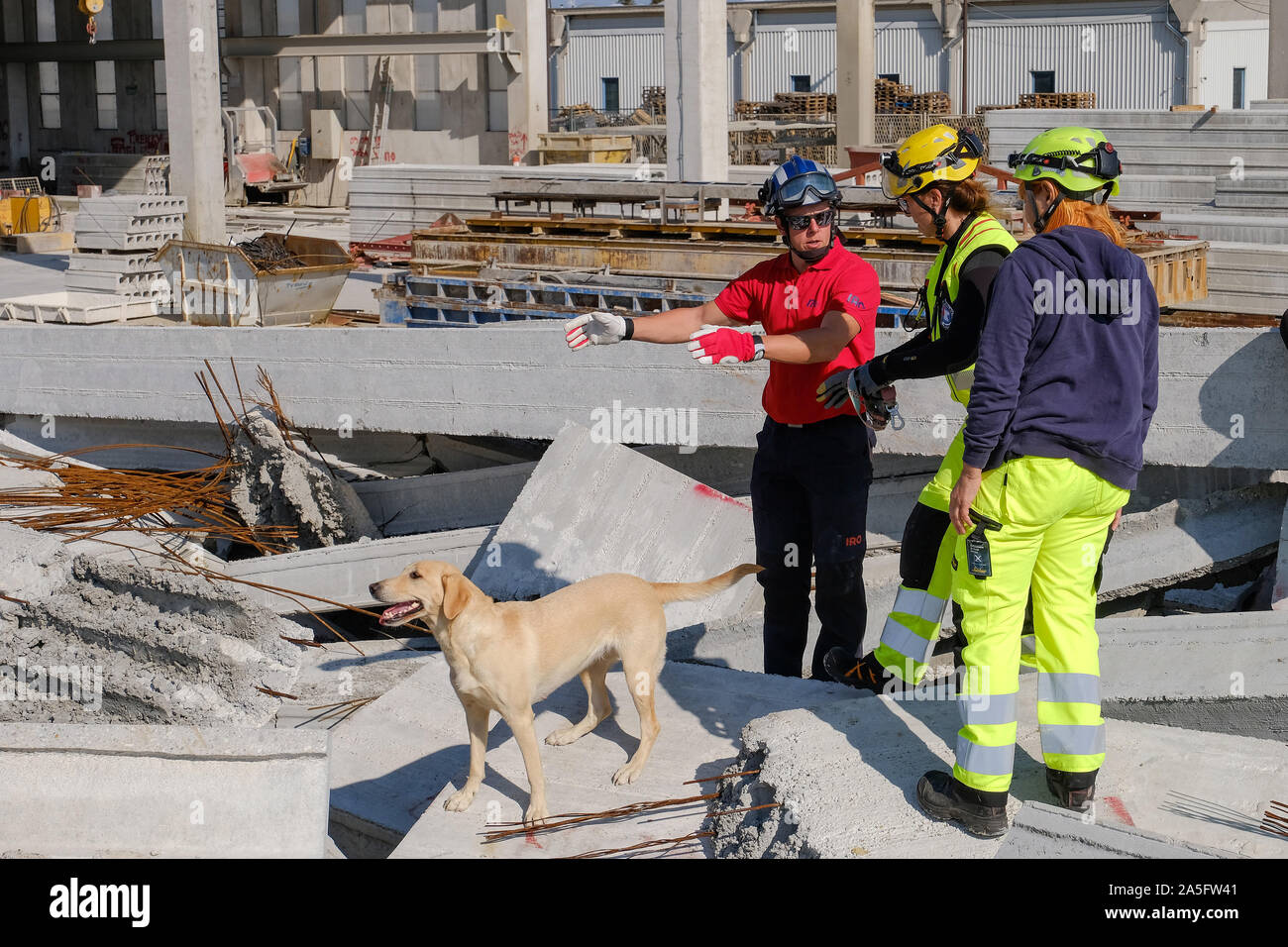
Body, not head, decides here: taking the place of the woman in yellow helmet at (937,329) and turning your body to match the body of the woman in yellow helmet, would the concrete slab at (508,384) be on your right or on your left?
on your right

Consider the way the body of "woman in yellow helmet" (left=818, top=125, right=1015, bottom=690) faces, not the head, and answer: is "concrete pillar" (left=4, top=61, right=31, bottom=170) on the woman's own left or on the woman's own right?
on the woman's own right

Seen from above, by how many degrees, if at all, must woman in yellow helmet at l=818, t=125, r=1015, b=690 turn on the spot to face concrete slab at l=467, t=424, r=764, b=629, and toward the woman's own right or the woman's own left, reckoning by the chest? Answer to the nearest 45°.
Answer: approximately 45° to the woman's own right

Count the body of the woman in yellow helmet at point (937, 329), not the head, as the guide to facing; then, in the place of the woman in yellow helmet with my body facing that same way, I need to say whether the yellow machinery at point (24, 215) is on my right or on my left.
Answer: on my right

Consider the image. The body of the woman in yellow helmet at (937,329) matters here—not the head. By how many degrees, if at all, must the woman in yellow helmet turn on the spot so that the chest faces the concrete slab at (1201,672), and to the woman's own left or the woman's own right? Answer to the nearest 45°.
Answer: approximately 135° to the woman's own right

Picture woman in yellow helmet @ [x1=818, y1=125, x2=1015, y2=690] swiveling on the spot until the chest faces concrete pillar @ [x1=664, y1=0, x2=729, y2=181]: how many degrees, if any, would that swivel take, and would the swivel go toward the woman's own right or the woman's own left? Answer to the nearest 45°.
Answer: approximately 90° to the woman's own right

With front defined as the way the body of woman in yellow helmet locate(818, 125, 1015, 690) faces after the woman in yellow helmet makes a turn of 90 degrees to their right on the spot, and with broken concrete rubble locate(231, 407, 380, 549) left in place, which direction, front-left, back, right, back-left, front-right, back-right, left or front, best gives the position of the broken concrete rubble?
front-left

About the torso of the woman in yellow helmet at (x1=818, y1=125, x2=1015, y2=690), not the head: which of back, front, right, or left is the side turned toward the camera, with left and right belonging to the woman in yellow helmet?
left

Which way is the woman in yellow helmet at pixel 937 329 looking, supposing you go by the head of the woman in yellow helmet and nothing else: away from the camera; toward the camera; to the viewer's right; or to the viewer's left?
to the viewer's left

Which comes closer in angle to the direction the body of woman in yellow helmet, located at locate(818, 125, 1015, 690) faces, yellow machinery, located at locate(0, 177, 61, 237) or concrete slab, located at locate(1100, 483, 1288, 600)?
the yellow machinery

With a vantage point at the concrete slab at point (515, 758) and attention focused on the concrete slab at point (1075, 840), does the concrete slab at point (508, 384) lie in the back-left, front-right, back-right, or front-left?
back-left

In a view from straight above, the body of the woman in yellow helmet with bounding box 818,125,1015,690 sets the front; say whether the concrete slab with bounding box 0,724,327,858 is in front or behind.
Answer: in front
